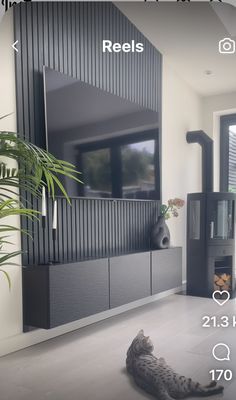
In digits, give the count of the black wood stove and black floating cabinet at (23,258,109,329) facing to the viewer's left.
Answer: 0

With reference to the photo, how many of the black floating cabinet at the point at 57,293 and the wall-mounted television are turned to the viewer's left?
0

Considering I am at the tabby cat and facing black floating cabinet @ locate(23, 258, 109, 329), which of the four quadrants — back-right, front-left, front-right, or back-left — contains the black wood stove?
front-right

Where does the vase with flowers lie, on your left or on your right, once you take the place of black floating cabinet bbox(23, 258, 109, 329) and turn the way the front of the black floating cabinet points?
on your left

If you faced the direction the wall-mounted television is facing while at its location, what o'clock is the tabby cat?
The tabby cat is roughly at 1 o'clock from the wall-mounted television.

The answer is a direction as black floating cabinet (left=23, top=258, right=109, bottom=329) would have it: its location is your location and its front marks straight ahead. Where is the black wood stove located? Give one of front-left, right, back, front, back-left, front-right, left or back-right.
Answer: left

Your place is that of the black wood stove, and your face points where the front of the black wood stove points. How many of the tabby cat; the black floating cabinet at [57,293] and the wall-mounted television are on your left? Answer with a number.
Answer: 0

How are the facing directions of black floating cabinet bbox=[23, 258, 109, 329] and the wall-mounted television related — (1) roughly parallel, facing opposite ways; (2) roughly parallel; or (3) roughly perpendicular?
roughly parallel

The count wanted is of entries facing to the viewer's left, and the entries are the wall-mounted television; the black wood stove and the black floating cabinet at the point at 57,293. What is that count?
0

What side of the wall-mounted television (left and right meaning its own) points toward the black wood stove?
left

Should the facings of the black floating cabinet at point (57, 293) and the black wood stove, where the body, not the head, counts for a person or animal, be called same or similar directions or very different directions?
same or similar directions

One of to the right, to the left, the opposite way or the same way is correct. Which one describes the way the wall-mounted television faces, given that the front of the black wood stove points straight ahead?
the same way

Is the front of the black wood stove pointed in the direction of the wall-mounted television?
no

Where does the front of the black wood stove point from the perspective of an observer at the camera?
facing the viewer and to the right of the viewer
